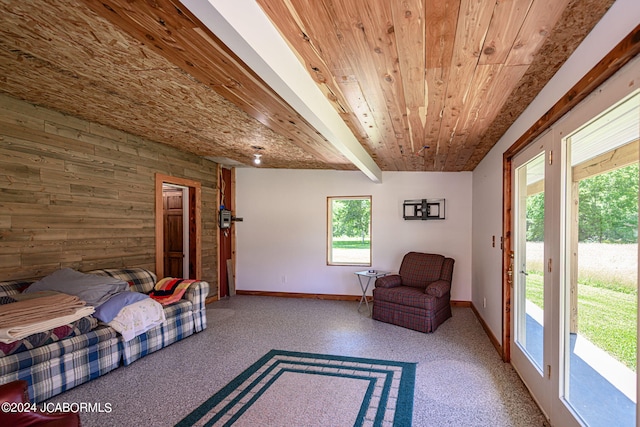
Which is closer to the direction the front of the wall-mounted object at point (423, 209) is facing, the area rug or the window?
the area rug

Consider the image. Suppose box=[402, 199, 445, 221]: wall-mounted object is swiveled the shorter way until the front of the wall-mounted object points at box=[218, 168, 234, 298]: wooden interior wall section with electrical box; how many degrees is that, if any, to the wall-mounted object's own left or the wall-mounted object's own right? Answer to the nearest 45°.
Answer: approximately 90° to the wall-mounted object's own right

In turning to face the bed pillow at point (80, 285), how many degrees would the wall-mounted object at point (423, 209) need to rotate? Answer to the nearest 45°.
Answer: approximately 45° to its right

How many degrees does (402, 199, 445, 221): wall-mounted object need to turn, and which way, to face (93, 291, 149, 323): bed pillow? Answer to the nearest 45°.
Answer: approximately 45° to its right

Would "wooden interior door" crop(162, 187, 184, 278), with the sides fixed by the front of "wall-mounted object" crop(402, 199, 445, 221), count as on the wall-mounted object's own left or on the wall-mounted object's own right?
on the wall-mounted object's own right

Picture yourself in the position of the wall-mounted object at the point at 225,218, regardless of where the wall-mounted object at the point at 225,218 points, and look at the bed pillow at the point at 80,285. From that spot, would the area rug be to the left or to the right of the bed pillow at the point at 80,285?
left

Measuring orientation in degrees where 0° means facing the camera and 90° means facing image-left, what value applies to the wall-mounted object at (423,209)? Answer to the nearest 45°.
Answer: approximately 0°

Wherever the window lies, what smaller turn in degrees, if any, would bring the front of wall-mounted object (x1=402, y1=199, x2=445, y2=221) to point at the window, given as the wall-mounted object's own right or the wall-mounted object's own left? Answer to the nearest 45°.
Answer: approximately 90° to the wall-mounted object's own right
